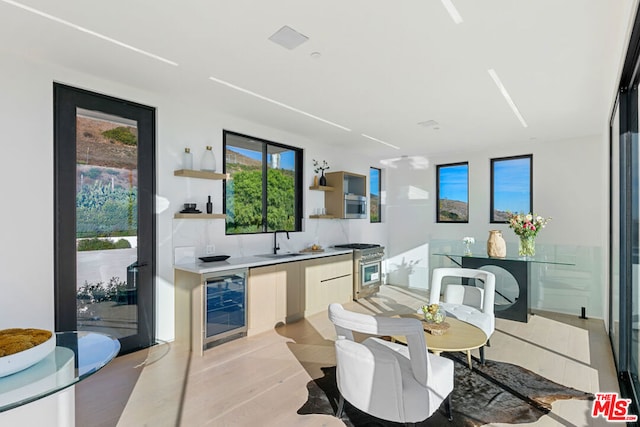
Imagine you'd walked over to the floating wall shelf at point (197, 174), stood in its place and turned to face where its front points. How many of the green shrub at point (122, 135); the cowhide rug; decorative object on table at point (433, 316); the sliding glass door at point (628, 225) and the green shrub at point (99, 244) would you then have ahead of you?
3

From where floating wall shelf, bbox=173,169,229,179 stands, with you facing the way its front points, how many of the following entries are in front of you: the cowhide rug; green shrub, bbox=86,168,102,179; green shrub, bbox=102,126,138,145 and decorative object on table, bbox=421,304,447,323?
2

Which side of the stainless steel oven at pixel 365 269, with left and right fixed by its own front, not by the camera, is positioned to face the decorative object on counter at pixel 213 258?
right

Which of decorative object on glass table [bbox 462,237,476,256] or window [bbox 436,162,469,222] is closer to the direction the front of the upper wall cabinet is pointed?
the decorative object on glass table

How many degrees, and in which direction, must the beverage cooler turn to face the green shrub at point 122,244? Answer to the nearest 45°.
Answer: approximately 135° to its right

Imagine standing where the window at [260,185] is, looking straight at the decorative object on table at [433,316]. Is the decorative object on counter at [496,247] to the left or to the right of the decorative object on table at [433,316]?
left

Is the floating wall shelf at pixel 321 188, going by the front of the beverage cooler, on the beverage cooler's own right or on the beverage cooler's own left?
on the beverage cooler's own left

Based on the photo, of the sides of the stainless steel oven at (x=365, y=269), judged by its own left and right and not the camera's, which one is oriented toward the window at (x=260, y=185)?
right

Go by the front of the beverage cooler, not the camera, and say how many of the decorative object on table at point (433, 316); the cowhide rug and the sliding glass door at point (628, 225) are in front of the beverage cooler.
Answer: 3
